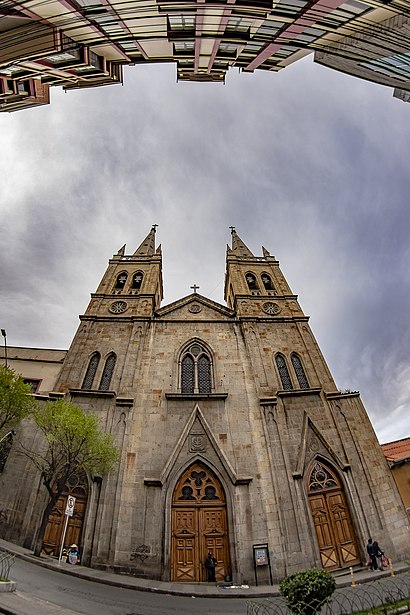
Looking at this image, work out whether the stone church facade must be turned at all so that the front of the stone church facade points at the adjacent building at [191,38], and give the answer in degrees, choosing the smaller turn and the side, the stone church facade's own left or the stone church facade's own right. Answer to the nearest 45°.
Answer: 0° — it already faces it

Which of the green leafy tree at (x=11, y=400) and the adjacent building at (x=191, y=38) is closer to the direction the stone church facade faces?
the adjacent building

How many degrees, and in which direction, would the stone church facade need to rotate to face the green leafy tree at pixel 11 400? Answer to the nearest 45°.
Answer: approximately 45° to its right

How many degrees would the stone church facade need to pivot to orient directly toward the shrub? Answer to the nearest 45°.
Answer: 0° — it already faces it

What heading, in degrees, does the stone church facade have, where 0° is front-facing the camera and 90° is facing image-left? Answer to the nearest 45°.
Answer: approximately 0°

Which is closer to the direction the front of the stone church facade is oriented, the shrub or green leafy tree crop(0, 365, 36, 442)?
the shrub
